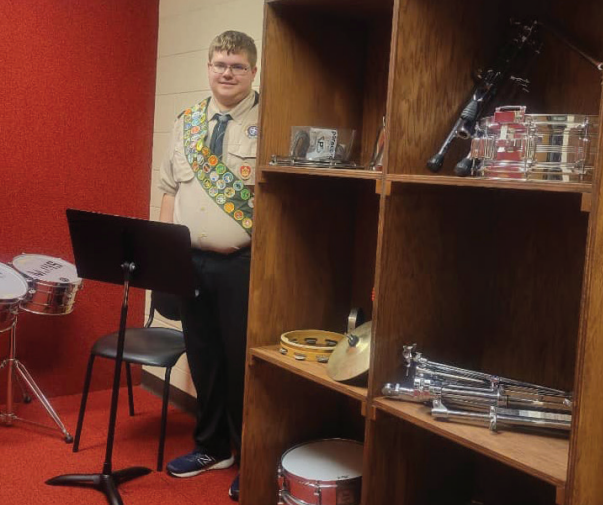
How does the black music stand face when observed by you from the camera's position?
facing away from the viewer and to the right of the viewer

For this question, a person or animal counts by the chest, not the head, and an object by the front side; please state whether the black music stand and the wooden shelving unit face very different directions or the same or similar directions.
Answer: very different directions

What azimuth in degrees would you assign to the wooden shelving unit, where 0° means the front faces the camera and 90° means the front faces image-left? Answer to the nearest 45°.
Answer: approximately 45°

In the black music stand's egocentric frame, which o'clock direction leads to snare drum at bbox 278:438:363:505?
The snare drum is roughly at 3 o'clock from the black music stand.

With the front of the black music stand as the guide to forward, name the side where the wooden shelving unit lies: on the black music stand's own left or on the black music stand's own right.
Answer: on the black music stand's own right

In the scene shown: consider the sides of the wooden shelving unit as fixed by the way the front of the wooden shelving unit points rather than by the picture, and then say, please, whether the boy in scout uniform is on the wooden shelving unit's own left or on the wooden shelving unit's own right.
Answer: on the wooden shelving unit's own right

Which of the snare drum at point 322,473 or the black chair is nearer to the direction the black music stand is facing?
the black chair
